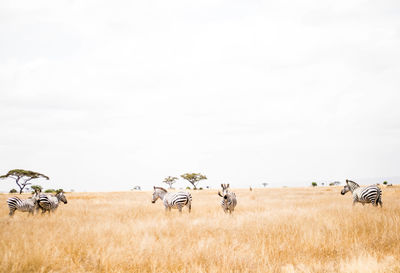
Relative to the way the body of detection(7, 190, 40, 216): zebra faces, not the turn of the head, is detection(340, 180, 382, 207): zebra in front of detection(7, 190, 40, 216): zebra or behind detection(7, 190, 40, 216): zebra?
in front

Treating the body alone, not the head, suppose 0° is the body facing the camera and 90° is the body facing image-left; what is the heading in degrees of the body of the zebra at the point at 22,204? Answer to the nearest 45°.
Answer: approximately 270°
